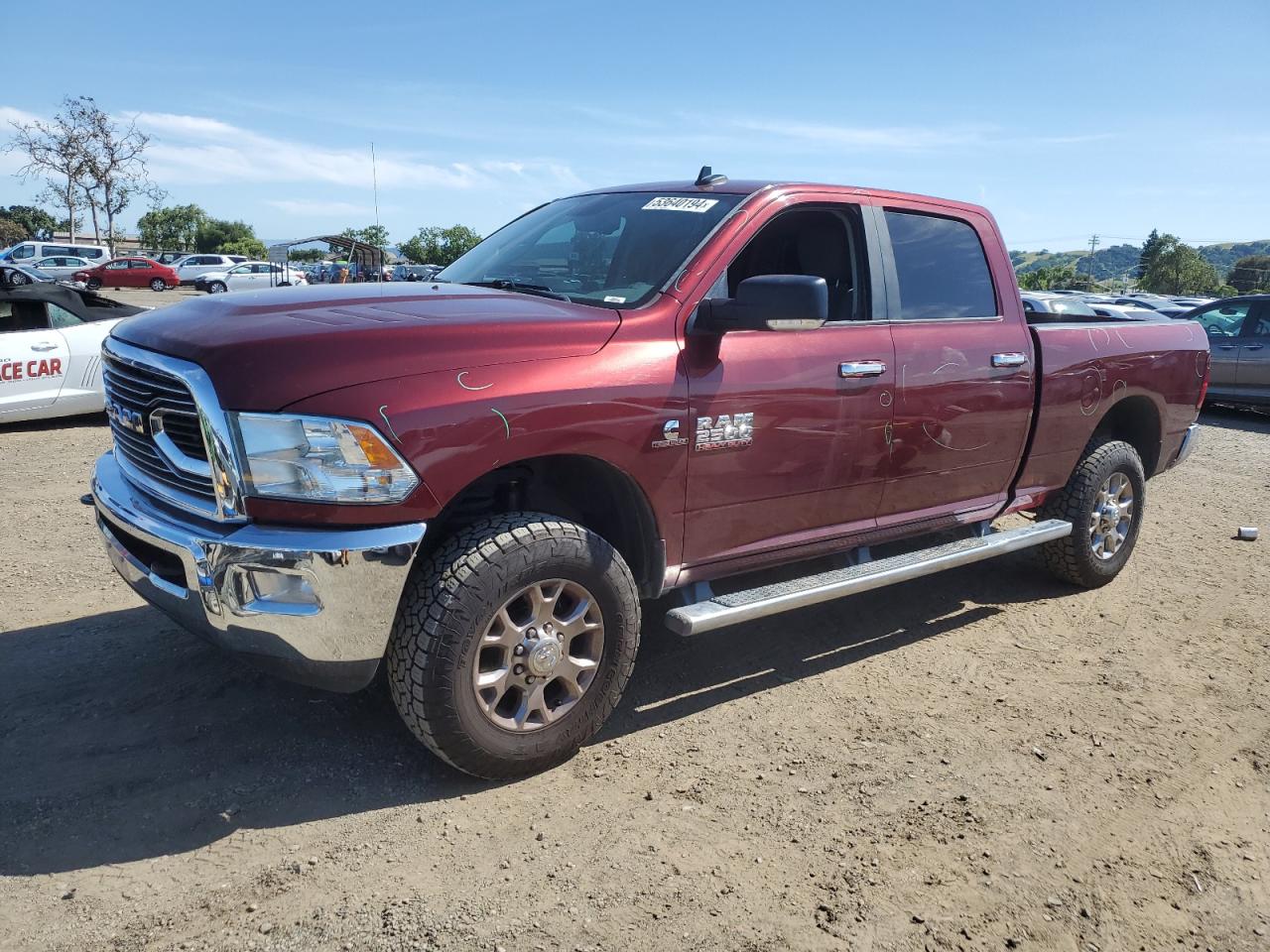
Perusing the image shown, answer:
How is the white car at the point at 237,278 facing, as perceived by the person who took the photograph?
facing to the left of the viewer

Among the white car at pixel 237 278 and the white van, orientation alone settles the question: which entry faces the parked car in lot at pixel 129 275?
the white car

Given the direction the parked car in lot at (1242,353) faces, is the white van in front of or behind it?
in front

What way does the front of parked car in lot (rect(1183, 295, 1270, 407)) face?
to the viewer's left

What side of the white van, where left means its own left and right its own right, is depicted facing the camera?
left

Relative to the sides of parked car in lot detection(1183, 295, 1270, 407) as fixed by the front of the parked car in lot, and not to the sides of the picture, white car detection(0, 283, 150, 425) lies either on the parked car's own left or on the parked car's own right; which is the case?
on the parked car's own left

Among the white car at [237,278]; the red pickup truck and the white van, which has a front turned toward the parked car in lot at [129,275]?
the white car

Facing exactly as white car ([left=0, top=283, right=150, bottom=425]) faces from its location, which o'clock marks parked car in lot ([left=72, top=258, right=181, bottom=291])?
The parked car in lot is roughly at 3 o'clock from the white car.

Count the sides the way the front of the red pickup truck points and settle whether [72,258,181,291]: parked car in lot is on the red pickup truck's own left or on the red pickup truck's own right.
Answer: on the red pickup truck's own right
